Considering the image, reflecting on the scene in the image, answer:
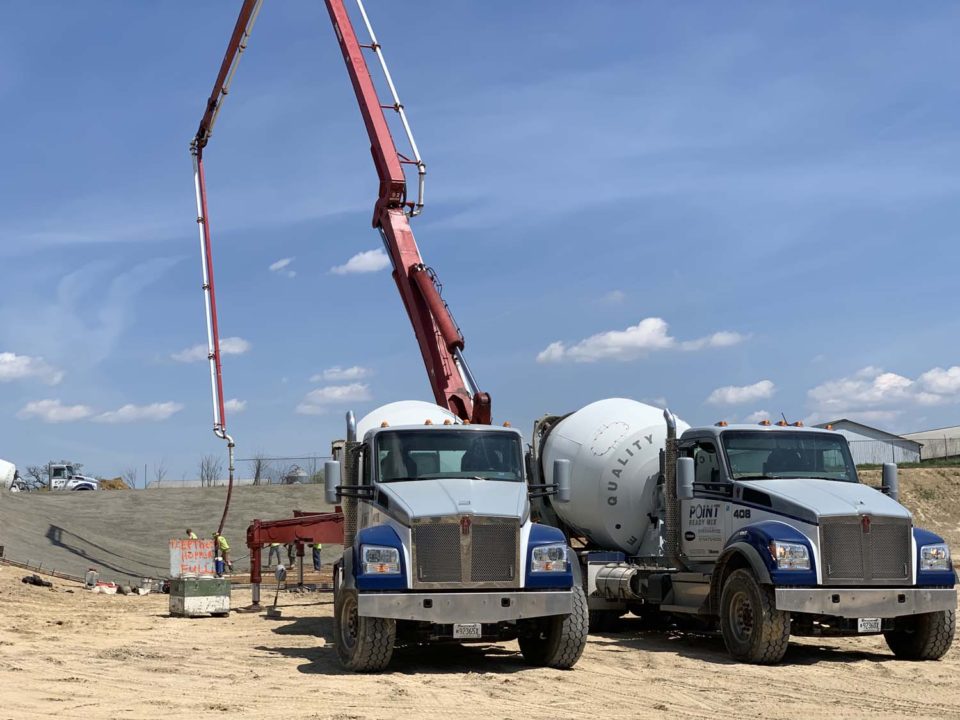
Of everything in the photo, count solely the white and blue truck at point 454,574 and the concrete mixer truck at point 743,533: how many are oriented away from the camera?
0

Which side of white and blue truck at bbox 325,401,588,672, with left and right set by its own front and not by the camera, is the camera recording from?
front

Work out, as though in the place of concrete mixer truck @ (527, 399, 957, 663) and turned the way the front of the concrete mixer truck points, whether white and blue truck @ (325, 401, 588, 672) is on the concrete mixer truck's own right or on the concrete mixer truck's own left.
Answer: on the concrete mixer truck's own right

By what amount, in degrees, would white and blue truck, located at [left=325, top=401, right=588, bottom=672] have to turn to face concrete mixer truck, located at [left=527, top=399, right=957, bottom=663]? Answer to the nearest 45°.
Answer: approximately 135° to its left

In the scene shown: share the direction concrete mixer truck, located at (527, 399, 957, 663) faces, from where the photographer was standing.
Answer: facing the viewer and to the right of the viewer

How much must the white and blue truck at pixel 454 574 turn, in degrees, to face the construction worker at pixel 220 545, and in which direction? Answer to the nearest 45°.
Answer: approximately 180°

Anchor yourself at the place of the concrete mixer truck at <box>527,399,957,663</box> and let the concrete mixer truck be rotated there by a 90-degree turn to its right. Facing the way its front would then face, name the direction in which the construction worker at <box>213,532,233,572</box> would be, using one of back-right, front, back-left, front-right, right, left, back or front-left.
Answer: right
